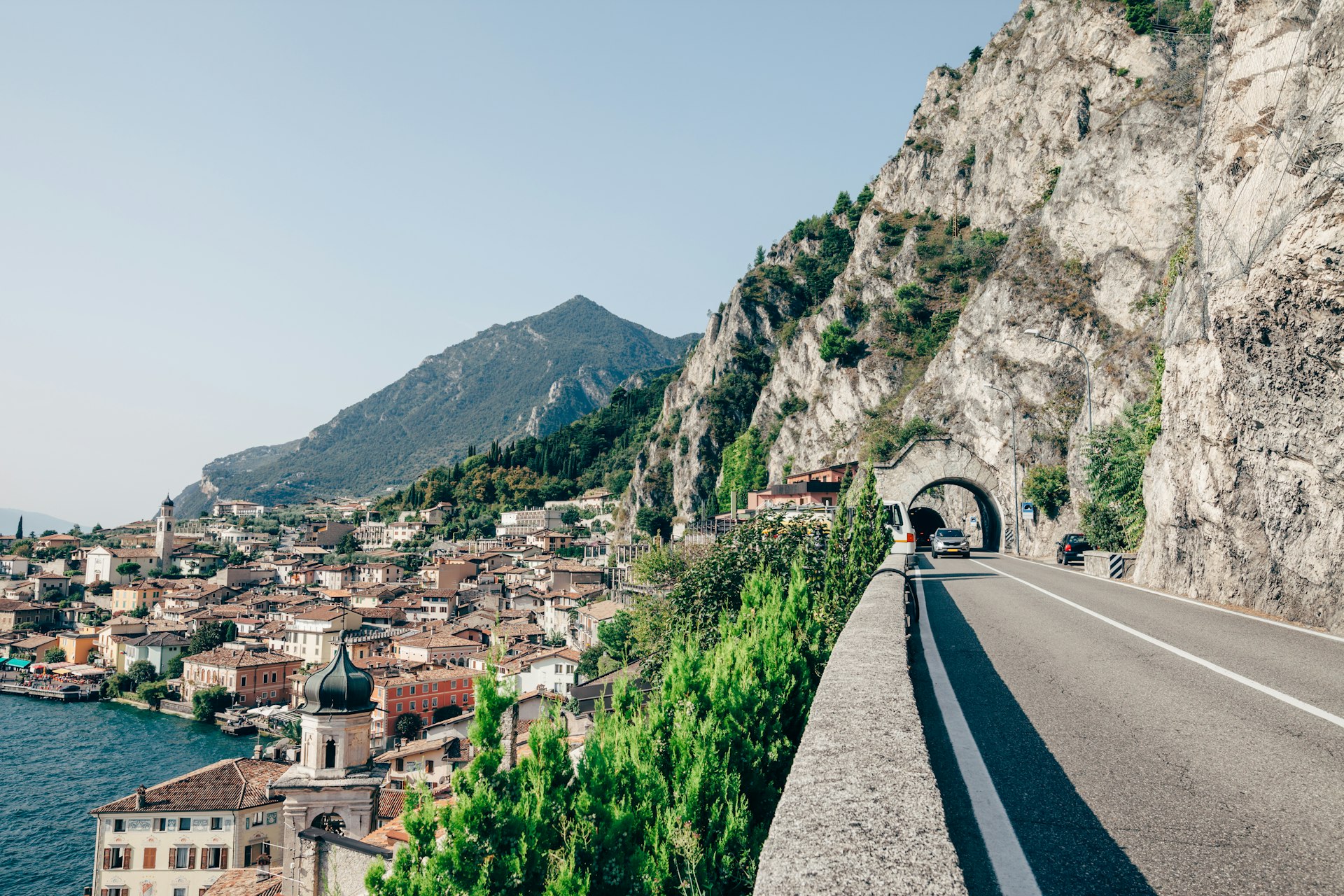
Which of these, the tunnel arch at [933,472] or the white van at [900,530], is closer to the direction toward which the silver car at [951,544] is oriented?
the white van

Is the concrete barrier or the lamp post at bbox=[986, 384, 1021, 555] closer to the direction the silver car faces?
the concrete barrier

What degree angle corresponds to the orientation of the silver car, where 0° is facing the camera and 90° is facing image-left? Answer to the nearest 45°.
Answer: approximately 0°

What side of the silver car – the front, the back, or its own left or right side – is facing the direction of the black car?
left

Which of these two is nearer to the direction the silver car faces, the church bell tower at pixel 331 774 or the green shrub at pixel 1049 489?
the church bell tower

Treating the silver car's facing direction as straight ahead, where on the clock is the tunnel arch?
The tunnel arch is roughly at 6 o'clock from the silver car.

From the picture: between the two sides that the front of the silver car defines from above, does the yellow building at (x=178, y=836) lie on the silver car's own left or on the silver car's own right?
on the silver car's own right

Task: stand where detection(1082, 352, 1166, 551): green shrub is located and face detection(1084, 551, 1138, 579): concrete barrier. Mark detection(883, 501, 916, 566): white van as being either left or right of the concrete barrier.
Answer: right
